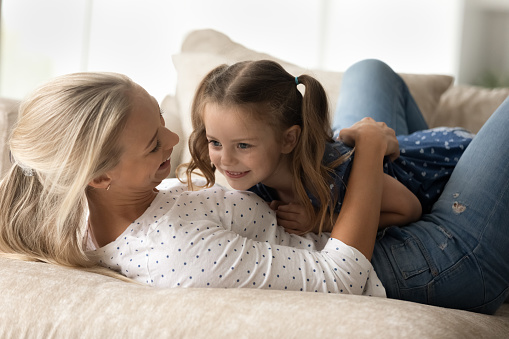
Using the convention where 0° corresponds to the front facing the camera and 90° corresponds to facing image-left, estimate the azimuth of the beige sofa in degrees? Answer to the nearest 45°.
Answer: approximately 0°
